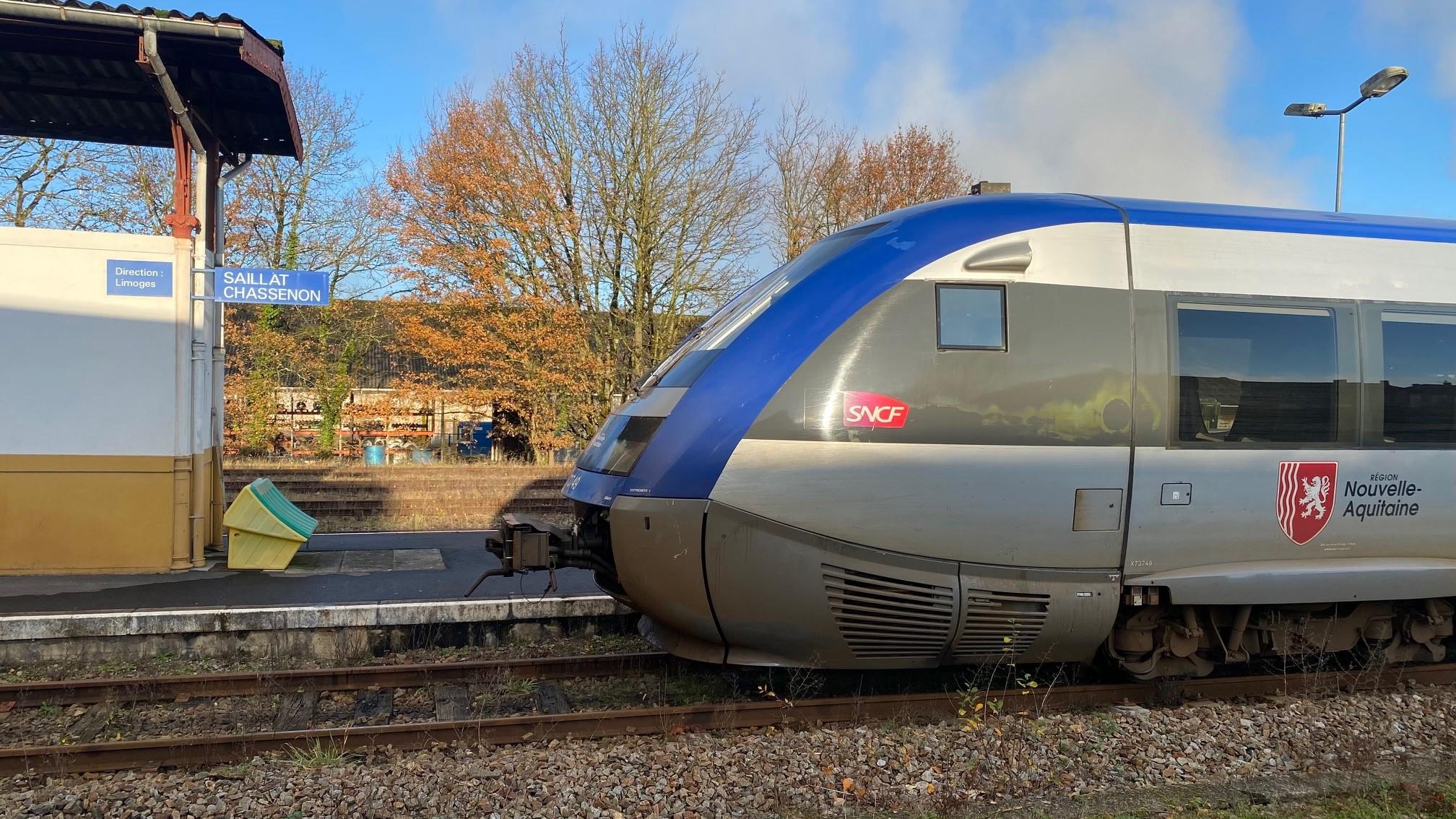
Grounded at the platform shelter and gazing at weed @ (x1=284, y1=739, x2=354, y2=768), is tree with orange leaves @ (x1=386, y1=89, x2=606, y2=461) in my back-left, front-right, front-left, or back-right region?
back-left

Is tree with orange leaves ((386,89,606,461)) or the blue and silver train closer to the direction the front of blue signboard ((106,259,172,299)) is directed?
the blue and silver train

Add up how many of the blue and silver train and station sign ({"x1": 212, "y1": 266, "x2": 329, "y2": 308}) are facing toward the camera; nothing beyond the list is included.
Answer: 1

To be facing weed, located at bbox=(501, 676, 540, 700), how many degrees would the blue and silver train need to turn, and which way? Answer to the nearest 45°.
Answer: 0° — it already faces it

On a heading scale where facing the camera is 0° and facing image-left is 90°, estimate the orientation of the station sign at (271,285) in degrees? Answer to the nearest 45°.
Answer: approximately 0°

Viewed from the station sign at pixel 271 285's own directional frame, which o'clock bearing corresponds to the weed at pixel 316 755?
The weed is roughly at 12 o'clock from the station sign.

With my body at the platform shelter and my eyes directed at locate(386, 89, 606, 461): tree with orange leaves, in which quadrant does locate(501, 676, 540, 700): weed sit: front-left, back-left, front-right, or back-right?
back-right

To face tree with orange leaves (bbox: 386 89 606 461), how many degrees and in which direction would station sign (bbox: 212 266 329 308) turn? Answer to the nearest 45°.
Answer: approximately 180°

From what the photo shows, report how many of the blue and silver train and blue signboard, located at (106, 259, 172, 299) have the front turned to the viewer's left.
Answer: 1

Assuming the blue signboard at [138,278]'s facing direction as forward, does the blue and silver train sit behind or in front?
in front

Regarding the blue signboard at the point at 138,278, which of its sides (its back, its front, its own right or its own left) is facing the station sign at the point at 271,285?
left

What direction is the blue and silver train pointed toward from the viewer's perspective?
to the viewer's left

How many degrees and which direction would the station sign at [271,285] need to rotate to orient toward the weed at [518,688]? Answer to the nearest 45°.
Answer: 0° — it already faces it

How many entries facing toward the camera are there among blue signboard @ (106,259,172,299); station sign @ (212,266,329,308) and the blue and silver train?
2
